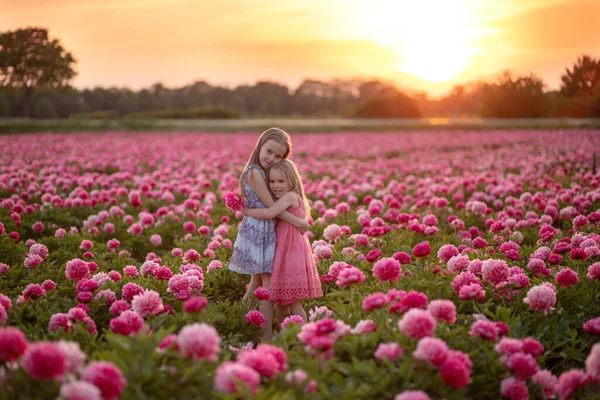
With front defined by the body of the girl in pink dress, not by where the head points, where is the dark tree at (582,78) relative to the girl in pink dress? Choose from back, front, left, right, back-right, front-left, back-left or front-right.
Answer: back-right
